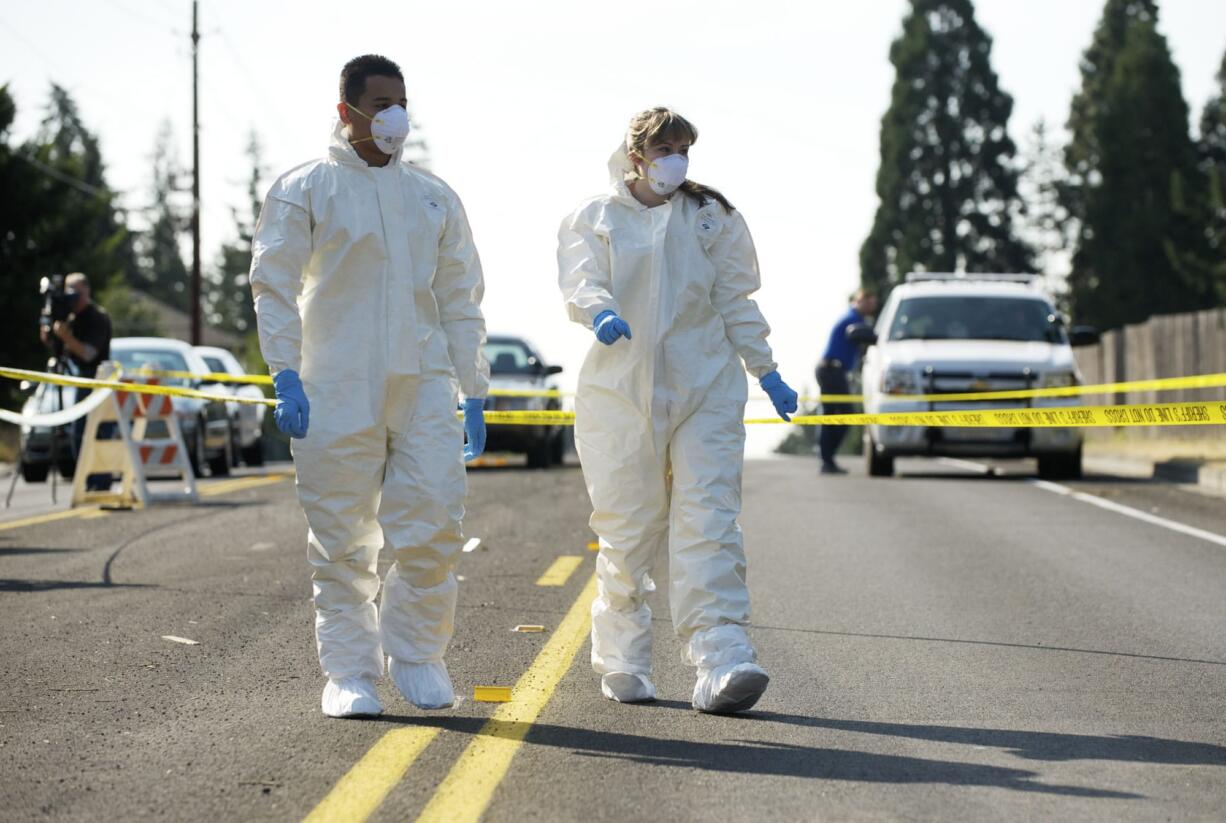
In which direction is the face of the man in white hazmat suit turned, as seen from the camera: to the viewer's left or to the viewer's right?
to the viewer's right

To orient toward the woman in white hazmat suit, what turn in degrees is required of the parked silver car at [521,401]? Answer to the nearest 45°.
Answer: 0° — it already faces them

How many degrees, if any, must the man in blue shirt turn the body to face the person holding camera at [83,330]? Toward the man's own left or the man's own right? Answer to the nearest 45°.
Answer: approximately 135° to the man's own right

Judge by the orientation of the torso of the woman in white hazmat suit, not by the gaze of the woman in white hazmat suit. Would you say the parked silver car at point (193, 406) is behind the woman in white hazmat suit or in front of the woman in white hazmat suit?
behind

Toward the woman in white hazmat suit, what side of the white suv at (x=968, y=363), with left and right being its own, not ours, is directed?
front

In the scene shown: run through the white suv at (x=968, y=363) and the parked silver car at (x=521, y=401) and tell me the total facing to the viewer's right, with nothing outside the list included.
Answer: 0

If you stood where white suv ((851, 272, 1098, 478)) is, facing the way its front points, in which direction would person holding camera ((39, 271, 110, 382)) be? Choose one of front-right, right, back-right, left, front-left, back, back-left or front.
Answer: front-right

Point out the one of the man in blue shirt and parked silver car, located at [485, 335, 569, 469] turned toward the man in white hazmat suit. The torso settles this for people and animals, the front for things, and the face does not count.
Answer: the parked silver car

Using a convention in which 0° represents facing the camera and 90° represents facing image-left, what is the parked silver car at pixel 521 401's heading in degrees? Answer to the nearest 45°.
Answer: approximately 0°

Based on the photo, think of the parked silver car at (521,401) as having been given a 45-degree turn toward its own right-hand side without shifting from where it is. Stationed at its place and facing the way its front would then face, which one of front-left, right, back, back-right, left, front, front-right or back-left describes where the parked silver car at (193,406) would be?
front-right

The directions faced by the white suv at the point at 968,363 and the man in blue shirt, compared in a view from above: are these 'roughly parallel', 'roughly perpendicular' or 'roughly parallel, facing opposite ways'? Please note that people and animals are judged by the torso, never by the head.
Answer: roughly perpendicular

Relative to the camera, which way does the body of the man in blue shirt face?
to the viewer's right

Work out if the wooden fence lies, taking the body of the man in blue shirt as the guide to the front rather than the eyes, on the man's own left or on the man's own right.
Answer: on the man's own left

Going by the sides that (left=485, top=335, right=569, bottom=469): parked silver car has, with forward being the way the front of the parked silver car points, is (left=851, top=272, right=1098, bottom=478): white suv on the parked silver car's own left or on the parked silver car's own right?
on the parked silver car's own left

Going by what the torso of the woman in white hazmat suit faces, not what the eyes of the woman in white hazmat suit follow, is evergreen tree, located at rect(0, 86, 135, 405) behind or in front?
behind
